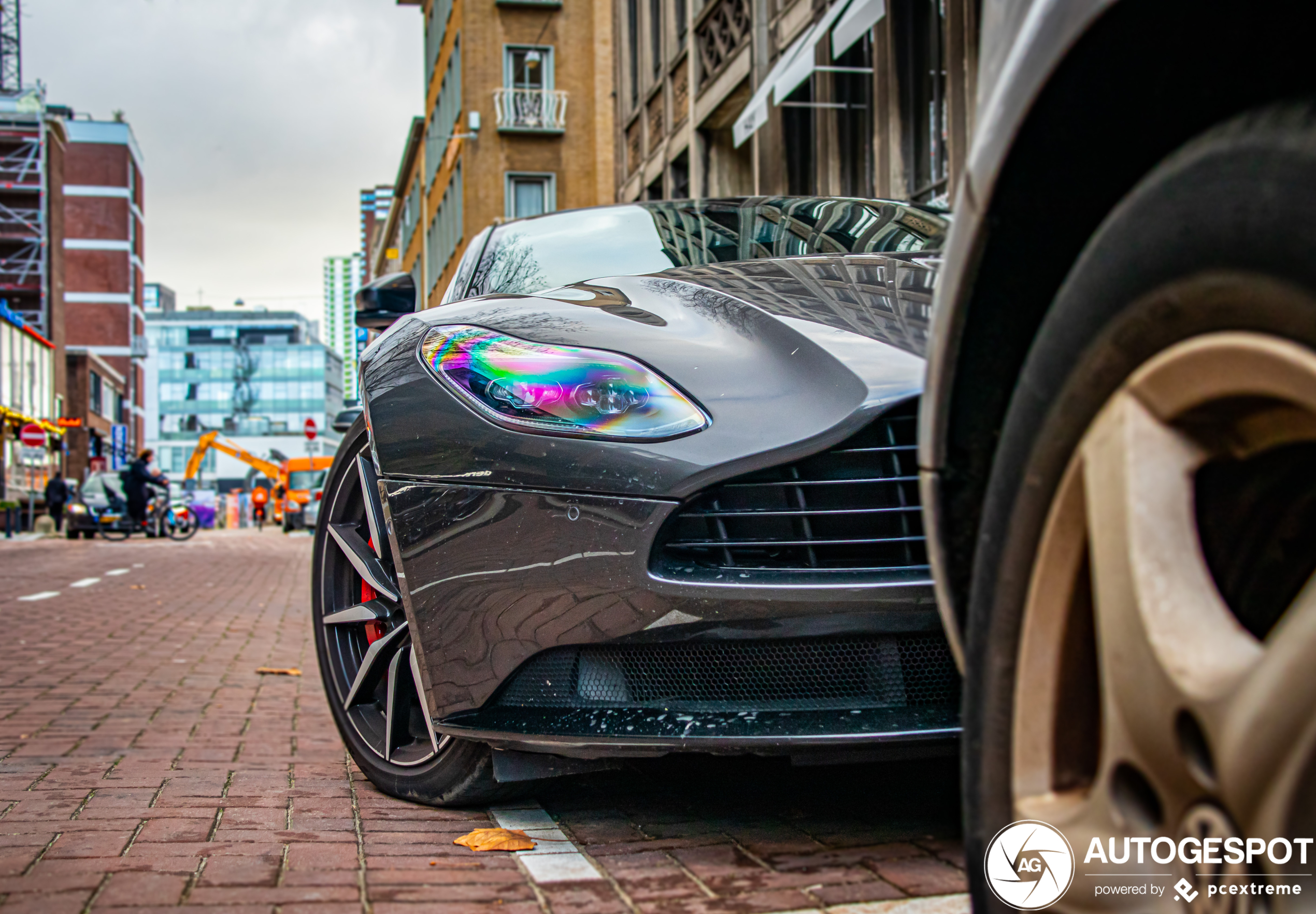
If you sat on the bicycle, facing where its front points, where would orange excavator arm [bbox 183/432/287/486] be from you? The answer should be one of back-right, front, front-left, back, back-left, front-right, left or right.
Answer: left

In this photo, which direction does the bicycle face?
to the viewer's right

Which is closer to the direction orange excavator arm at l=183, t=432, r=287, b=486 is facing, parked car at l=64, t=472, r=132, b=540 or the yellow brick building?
the parked car

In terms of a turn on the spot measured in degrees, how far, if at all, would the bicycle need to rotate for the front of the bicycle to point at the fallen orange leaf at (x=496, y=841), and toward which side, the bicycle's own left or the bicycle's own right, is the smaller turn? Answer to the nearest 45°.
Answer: approximately 90° to the bicycle's own right

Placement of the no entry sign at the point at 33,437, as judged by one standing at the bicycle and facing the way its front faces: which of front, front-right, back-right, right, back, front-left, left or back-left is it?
back-left

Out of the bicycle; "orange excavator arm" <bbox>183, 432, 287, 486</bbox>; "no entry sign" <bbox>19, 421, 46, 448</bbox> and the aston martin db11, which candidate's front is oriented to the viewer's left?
the orange excavator arm

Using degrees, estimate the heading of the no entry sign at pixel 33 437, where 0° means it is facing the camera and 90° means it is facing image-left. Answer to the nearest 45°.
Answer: approximately 0°

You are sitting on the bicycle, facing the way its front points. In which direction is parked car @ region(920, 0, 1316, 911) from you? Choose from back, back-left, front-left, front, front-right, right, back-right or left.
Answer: right

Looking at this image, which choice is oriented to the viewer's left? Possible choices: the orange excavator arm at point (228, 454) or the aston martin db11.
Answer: the orange excavator arm

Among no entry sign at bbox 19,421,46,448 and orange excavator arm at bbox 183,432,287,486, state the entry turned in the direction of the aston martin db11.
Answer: the no entry sign

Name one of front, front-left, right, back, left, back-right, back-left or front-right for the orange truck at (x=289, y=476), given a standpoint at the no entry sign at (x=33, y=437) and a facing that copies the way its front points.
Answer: back-left

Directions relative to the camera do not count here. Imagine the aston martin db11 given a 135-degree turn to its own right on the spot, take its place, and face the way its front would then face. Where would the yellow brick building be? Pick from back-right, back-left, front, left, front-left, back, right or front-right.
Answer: front-right

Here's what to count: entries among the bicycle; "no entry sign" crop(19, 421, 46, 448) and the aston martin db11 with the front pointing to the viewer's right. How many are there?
1

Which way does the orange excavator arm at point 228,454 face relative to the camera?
to the viewer's left

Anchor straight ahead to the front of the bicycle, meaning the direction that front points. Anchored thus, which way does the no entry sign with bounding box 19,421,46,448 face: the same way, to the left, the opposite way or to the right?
to the right

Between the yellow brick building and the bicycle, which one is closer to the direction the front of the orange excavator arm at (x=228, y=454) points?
the bicycle
